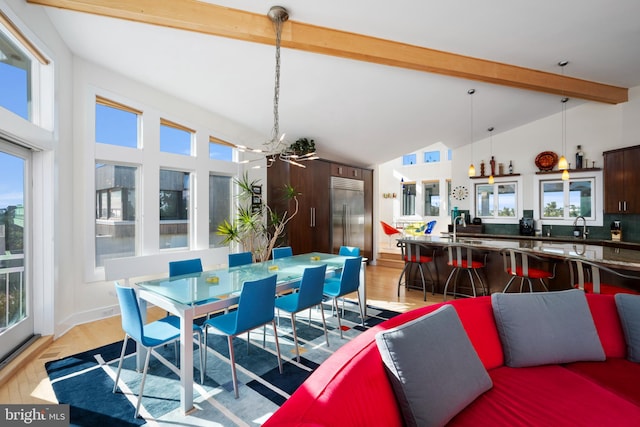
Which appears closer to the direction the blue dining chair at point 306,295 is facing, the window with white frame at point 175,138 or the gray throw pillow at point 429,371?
the window with white frame

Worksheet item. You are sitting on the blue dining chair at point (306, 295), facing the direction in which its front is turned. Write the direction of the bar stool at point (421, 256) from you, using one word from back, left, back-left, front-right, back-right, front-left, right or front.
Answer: right

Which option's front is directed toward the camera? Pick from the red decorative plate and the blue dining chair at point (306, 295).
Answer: the red decorative plate

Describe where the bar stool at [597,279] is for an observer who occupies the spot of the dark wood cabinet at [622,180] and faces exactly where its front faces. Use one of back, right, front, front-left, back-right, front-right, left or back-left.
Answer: front-left

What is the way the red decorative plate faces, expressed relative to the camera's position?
facing the viewer

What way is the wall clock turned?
toward the camera

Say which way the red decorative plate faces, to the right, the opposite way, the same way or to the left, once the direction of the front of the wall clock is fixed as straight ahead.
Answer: the same way

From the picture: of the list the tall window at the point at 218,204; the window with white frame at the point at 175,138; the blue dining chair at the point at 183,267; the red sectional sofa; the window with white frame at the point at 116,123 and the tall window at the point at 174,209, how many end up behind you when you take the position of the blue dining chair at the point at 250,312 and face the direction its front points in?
1

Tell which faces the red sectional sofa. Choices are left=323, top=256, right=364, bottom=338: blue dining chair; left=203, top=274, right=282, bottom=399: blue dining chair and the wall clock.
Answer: the wall clock

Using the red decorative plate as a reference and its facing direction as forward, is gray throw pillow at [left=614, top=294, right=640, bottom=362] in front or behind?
in front

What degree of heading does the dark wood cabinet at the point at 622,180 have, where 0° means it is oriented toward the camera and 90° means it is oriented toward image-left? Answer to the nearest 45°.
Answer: approximately 45°

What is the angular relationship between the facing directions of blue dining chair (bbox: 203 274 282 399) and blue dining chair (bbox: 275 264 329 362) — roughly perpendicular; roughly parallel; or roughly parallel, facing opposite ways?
roughly parallel

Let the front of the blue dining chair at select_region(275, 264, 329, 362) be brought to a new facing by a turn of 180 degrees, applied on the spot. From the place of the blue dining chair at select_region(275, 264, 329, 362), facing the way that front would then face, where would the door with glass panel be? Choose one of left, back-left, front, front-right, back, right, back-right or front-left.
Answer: back-right

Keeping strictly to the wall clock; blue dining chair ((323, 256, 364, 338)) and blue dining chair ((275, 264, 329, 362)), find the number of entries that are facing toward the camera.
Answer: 1

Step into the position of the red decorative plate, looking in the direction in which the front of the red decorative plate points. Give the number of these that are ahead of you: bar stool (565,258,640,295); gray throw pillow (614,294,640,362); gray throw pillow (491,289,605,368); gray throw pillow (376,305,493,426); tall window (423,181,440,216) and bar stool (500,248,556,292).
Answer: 5

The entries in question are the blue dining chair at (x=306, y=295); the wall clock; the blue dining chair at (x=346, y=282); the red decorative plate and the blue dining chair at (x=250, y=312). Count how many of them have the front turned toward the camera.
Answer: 2

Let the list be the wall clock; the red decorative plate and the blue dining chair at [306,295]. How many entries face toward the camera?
2

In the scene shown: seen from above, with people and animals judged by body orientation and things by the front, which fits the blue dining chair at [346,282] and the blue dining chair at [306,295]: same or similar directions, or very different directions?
same or similar directions

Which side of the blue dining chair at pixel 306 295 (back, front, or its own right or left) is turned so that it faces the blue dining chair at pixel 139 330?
left

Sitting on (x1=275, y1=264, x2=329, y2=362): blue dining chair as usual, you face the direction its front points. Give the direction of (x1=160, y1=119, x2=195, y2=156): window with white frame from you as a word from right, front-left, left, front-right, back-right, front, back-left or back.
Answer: front

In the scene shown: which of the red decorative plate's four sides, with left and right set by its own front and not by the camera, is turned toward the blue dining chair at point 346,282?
front

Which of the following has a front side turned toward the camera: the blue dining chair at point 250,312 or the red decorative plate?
the red decorative plate

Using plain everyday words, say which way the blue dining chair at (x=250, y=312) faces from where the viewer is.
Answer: facing away from the viewer and to the left of the viewer
